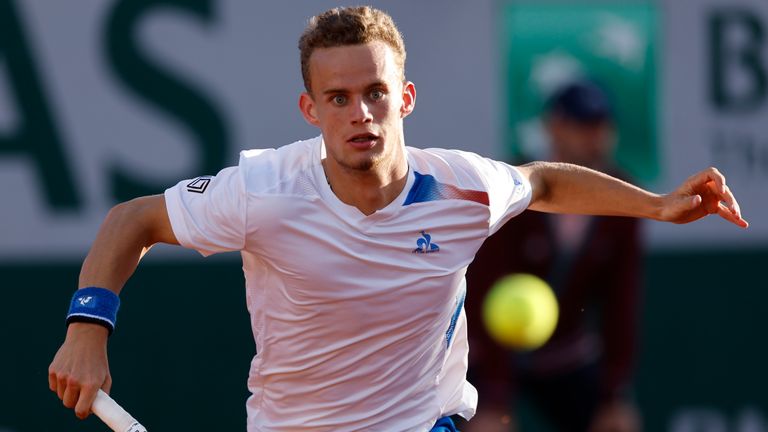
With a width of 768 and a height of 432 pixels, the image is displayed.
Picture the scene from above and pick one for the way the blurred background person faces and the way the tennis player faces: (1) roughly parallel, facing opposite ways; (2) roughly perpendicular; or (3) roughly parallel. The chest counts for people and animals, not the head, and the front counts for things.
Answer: roughly parallel

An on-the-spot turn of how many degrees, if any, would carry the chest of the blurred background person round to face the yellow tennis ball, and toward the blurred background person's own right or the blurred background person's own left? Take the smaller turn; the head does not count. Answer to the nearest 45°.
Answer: approximately 45° to the blurred background person's own right

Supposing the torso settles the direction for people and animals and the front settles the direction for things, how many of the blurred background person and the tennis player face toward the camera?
2

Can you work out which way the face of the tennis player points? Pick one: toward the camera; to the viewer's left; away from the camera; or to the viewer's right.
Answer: toward the camera

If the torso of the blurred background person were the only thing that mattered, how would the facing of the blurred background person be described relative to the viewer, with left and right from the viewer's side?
facing the viewer

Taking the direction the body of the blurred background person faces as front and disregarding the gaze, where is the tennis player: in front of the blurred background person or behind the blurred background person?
in front

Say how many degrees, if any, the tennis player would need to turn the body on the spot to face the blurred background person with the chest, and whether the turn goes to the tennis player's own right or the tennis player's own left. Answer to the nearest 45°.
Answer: approximately 135° to the tennis player's own left
